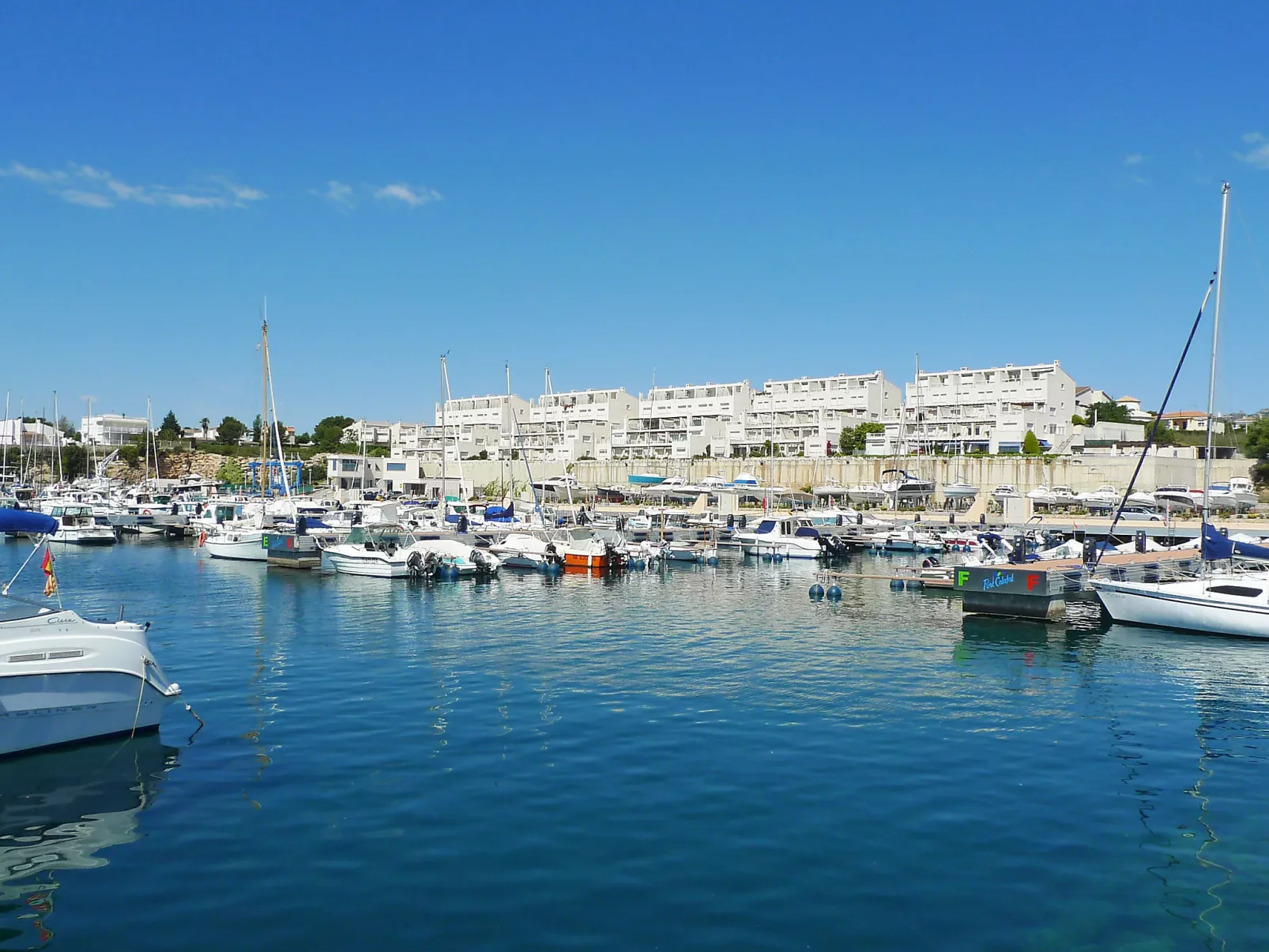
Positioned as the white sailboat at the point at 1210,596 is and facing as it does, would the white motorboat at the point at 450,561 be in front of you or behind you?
in front

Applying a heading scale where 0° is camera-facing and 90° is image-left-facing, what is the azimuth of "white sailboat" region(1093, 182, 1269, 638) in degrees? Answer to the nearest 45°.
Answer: approximately 90°

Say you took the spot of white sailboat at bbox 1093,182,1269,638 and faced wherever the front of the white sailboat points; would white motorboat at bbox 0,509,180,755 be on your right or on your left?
on your left
